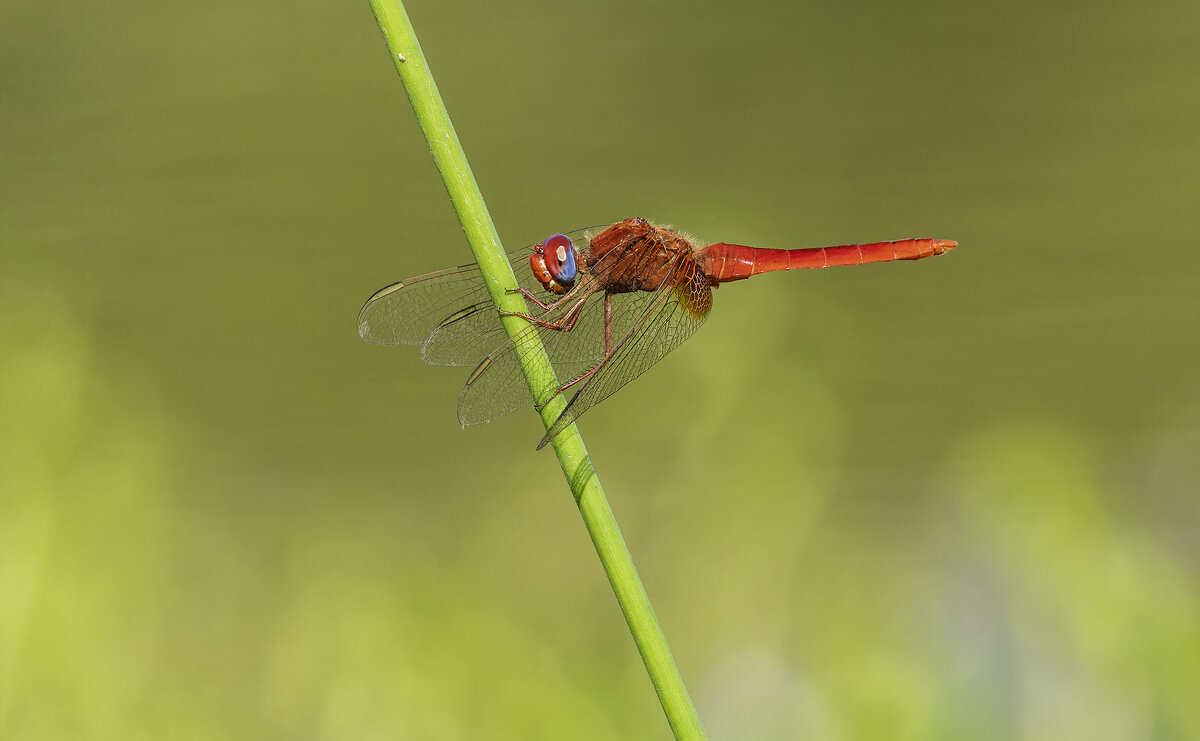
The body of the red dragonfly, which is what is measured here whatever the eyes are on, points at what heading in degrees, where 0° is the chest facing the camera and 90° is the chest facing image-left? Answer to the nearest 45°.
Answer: approximately 90°
